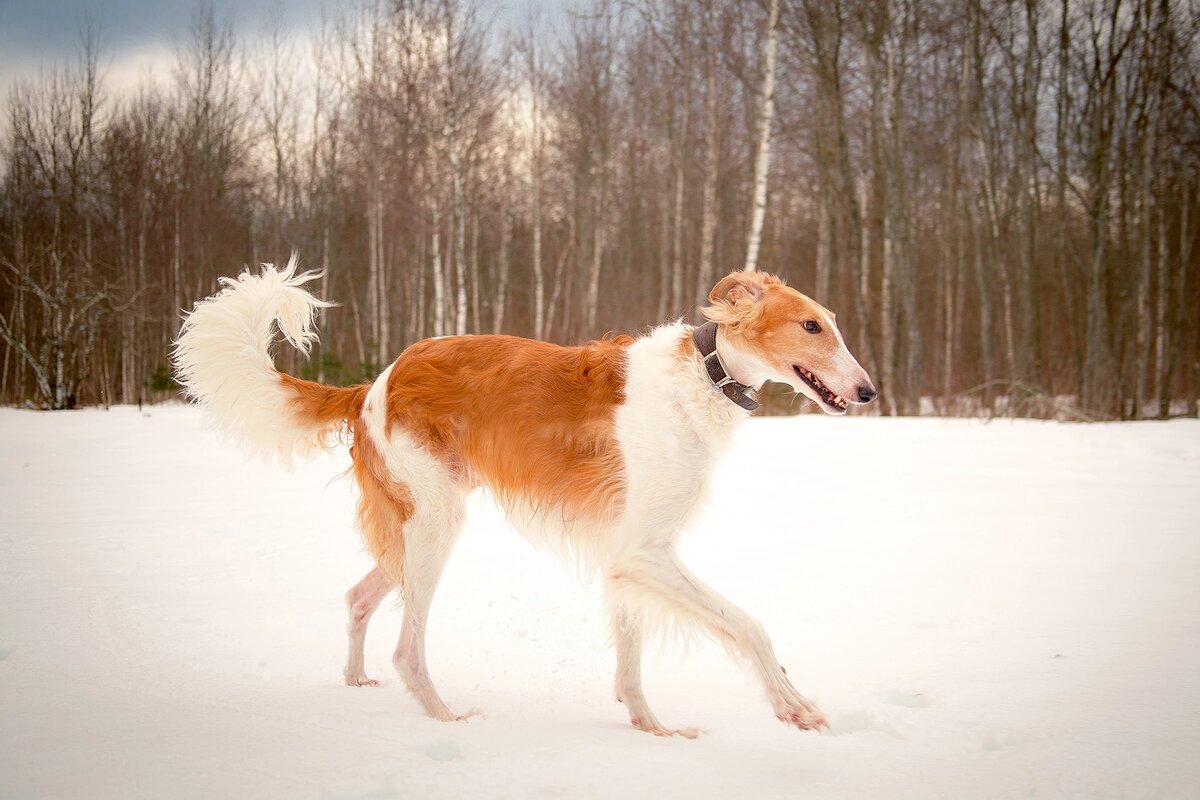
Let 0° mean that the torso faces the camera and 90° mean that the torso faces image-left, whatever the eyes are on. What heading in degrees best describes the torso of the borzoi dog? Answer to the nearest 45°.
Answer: approximately 270°

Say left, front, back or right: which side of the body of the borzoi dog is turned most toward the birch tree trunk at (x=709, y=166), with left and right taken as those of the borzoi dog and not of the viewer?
left
